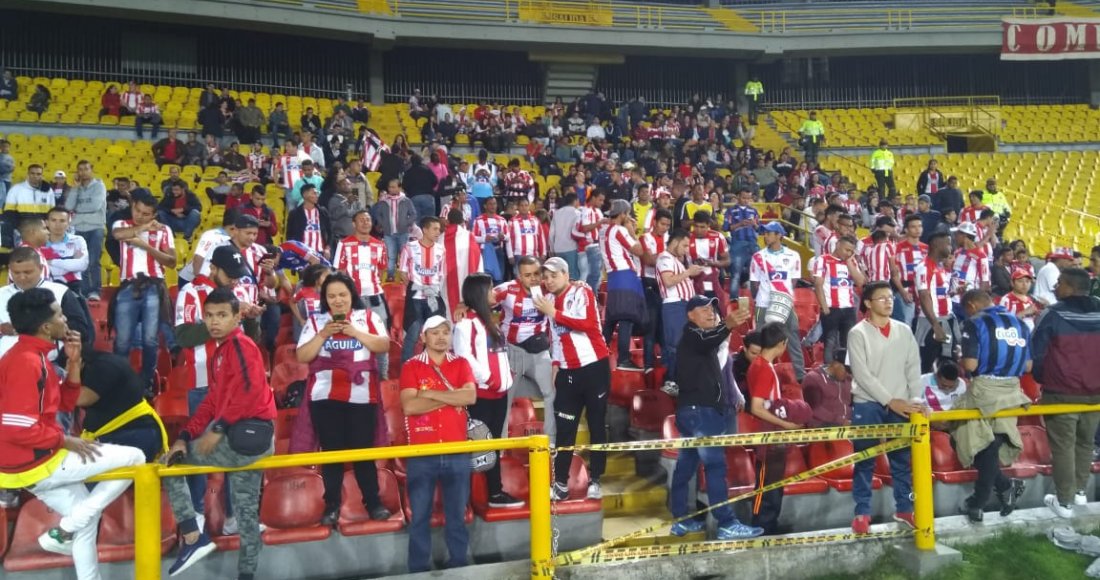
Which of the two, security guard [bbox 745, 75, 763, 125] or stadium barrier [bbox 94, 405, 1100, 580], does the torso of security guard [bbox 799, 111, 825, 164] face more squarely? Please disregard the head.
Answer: the stadium barrier

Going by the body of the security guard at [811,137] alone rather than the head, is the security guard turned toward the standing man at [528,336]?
yes

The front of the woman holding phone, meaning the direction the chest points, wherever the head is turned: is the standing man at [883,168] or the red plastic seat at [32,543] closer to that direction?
the red plastic seat

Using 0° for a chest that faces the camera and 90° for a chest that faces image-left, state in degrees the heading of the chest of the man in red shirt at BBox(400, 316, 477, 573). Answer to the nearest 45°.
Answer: approximately 0°

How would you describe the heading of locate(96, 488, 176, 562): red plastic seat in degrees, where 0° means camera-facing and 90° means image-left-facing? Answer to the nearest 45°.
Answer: approximately 0°

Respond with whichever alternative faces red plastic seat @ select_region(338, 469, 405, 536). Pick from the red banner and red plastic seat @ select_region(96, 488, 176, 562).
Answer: the red banner

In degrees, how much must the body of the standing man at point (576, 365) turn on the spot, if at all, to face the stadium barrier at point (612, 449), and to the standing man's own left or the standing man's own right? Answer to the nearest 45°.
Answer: approximately 45° to the standing man's own left
